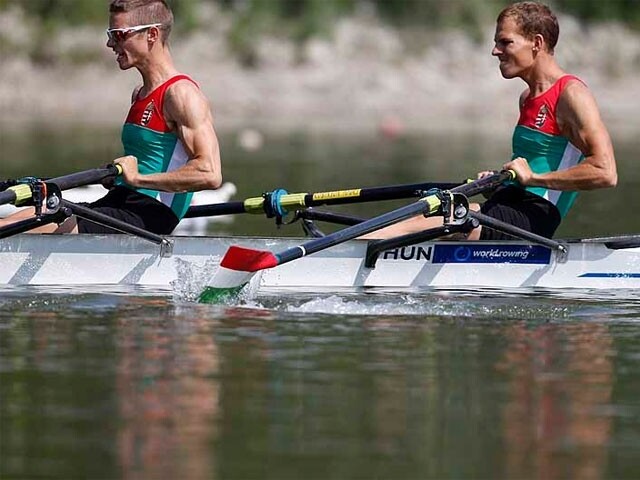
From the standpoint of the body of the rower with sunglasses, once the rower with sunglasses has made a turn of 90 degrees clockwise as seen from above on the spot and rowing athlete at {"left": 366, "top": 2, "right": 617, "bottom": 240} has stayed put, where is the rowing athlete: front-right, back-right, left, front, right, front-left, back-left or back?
right

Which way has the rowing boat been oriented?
to the viewer's right

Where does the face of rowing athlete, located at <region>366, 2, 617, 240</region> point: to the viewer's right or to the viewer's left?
to the viewer's left

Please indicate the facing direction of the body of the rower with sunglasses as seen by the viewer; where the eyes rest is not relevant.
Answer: to the viewer's left

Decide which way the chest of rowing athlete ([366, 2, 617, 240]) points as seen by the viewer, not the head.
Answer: to the viewer's left

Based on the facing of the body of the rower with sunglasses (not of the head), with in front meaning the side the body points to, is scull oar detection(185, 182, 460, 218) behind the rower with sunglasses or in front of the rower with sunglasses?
behind

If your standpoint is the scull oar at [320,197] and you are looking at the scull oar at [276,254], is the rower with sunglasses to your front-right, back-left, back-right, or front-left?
front-right
